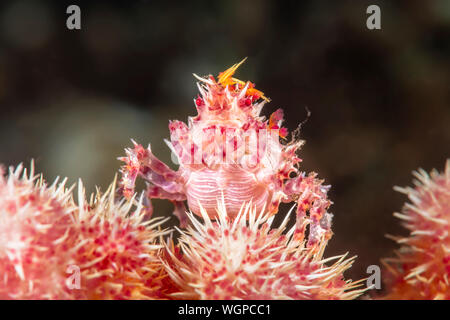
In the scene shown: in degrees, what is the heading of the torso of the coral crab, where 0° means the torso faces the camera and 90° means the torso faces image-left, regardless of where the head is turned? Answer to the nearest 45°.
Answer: approximately 0°
